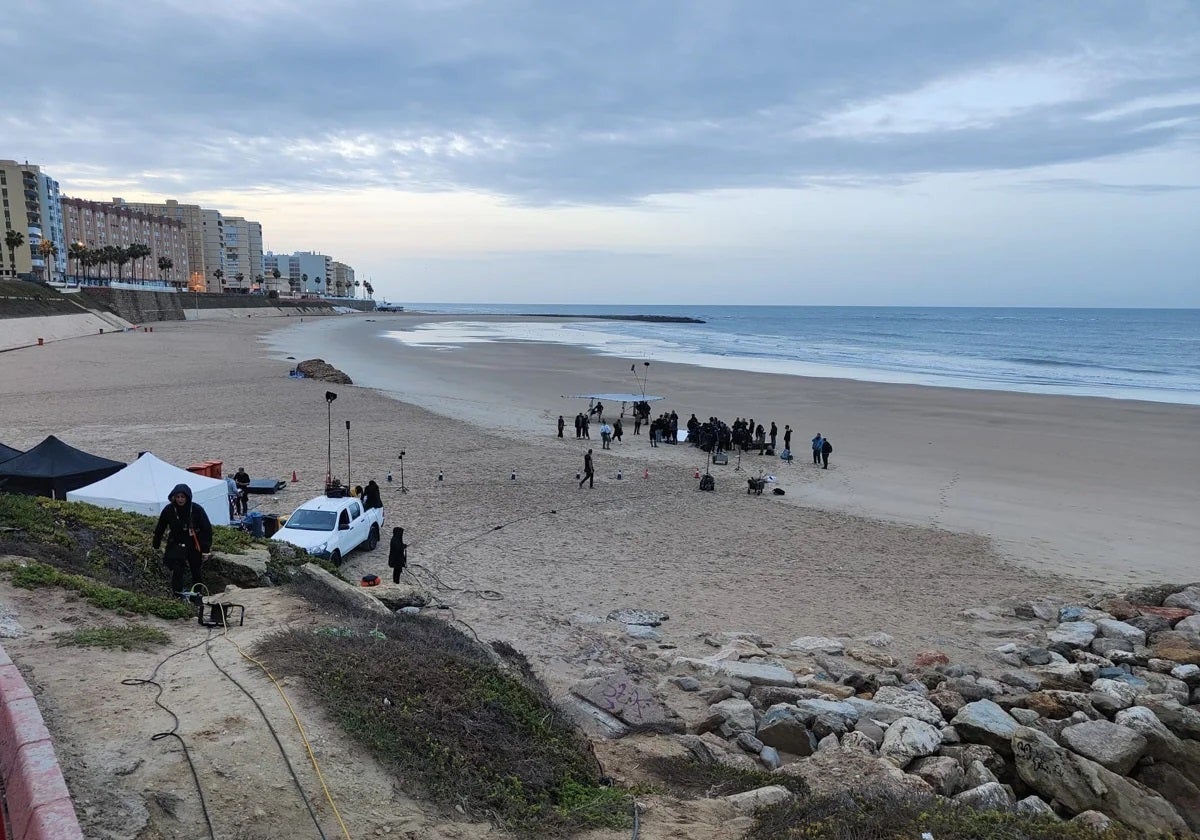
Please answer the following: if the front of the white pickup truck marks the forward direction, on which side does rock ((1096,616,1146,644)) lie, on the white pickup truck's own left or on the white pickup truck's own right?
on the white pickup truck's own left

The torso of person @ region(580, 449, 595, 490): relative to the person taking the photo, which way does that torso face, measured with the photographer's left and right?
facing to the right of the viewer

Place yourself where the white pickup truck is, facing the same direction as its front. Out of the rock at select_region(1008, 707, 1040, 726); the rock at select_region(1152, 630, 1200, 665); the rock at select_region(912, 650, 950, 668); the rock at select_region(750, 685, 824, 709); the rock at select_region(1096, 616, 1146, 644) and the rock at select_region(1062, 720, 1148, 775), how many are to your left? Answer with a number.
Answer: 6

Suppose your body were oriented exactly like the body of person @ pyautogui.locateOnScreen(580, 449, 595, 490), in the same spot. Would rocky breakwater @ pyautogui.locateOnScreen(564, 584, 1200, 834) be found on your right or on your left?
on your right

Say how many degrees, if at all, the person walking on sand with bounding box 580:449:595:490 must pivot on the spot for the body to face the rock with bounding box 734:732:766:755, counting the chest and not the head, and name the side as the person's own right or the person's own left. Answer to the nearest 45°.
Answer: approximately 90° to the person's own right

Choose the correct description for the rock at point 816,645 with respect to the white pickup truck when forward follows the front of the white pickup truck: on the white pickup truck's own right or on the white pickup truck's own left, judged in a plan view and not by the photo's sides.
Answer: on the white pickup truck's own left

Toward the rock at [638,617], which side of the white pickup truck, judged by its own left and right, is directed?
left

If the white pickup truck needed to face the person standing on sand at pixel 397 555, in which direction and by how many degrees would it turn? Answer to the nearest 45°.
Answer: approximately 90° to its left

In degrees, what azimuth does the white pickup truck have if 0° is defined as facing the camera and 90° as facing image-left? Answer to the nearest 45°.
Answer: approximately 45°
